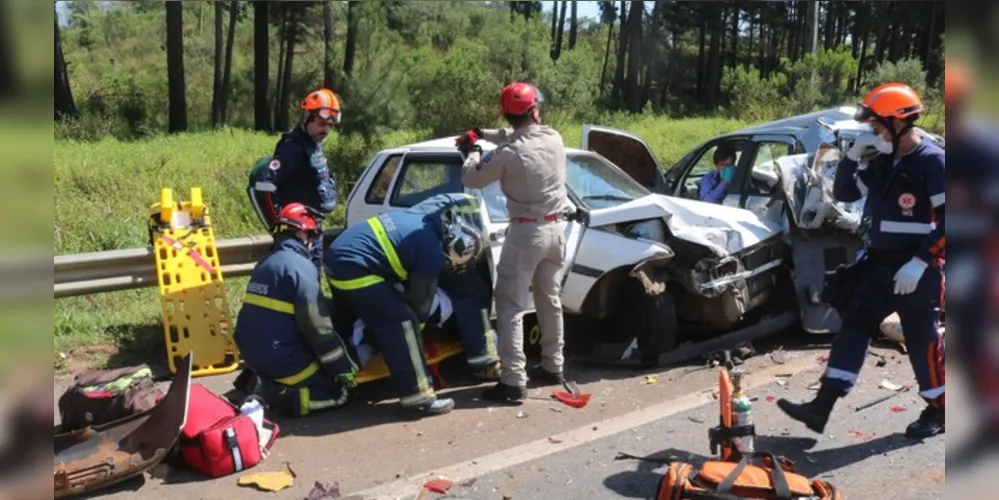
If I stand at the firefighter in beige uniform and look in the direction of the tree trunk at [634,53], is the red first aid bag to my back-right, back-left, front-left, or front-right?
back-left

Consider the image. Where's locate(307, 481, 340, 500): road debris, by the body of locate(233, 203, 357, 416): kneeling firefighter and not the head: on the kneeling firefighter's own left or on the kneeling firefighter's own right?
on the kneeling firefighter's own right

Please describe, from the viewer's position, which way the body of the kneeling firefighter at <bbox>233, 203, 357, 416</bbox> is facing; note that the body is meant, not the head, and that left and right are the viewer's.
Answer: facing away from the viewer and to the right of the viewer

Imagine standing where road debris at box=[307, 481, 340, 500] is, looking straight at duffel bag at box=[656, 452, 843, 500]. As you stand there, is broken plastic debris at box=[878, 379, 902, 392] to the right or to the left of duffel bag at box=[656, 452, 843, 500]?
left

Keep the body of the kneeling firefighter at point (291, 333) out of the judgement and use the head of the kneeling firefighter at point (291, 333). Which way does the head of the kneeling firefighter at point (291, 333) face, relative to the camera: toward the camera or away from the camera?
away from the camera

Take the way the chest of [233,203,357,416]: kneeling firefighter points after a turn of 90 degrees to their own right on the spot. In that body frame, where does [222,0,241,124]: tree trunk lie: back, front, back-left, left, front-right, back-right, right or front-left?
back-left

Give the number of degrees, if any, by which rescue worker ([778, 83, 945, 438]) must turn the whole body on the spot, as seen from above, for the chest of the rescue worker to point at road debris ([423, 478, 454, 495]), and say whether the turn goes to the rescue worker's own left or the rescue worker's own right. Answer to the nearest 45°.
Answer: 0° — they already face it

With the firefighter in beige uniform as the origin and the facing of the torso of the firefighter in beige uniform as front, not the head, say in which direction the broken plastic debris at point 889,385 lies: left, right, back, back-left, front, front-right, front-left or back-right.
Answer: back-right

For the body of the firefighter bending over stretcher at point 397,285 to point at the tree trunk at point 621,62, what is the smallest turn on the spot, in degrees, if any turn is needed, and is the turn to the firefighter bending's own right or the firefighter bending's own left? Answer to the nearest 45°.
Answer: approximately 90° to the firefighter bending's own left

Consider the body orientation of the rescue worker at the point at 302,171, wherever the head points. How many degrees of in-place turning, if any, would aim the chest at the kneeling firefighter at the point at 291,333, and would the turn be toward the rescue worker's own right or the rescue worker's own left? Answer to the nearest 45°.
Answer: approximately 45° to the rescue worker's own right

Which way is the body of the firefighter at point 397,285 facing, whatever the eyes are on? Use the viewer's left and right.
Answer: facing to the right of the viewer

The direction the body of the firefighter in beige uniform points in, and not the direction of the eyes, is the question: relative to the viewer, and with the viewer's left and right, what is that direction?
facing away from the viewer and to the left of the viewer
